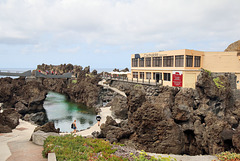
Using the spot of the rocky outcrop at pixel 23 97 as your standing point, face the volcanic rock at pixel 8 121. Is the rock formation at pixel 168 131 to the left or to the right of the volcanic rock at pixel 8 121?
left

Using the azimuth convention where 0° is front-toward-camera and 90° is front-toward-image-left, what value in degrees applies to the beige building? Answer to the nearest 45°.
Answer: approximately 45°

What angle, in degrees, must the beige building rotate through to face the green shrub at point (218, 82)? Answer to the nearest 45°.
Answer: approximately 90° to its left

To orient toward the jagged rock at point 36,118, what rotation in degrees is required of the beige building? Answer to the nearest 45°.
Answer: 0° — it already faces it

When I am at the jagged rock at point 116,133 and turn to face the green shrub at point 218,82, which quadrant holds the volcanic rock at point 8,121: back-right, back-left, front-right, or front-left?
back-left

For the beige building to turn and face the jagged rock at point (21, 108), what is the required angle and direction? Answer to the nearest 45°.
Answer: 0° — it already faces it

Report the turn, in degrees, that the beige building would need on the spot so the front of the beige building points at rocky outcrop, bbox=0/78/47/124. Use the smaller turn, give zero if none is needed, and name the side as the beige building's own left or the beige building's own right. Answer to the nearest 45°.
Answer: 0° — it already faces it

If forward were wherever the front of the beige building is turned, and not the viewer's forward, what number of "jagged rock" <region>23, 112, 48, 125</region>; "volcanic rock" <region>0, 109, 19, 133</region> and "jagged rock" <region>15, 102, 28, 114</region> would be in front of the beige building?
3
